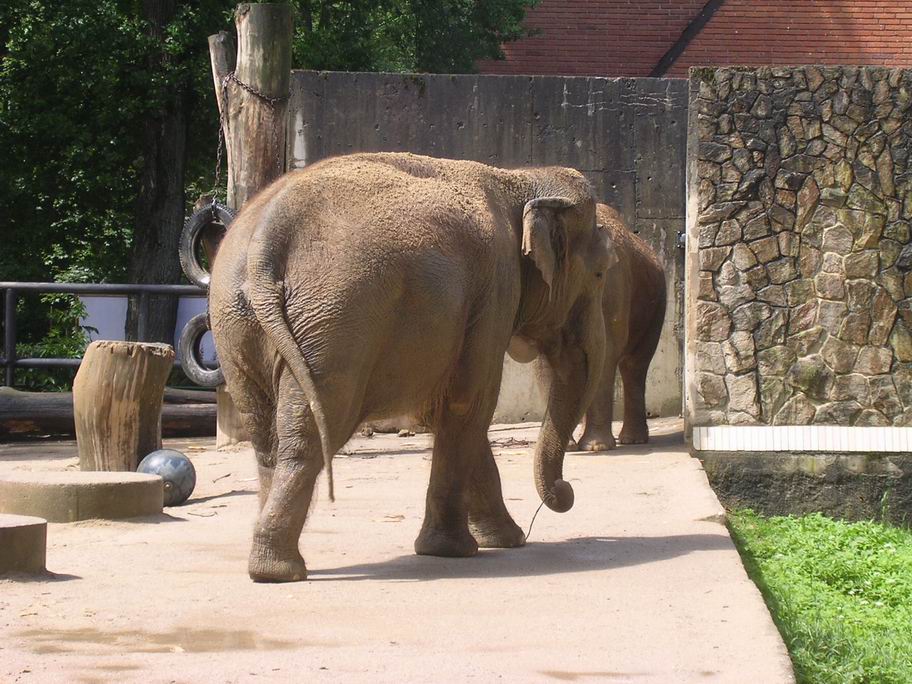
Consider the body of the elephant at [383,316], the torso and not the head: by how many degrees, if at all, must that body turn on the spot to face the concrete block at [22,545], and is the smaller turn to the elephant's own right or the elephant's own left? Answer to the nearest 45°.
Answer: approximately 135° to the elephant's own left

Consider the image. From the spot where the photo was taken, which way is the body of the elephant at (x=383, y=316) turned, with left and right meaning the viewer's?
facing away from the viewer and to the right of the viewer

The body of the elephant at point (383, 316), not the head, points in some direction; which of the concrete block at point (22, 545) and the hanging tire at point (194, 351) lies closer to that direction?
the hanging tire

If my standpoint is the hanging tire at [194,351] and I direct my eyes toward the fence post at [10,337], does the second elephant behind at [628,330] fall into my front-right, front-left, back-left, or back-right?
back-right

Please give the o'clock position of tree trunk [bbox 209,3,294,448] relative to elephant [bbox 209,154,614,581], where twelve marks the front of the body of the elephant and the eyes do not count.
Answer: The tree trunk is roughly at 10 o'clock from the elephant.

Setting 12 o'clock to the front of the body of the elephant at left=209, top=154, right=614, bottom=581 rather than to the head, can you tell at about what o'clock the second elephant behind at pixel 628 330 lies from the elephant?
The second elephant behind is roughly at 11 o'clock from the elephant.

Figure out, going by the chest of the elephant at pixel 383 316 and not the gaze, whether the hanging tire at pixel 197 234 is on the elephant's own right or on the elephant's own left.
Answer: on the elephant's own left

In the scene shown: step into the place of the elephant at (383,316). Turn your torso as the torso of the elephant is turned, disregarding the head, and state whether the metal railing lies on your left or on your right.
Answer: on your left

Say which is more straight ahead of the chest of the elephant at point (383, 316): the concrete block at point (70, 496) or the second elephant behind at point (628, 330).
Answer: the second elephant behind

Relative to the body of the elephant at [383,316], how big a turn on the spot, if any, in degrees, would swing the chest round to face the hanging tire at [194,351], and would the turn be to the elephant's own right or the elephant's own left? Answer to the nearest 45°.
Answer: approximately 45° to the elephant's own left

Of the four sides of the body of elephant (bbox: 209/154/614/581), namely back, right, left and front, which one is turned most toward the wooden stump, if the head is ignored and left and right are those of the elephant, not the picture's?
left
